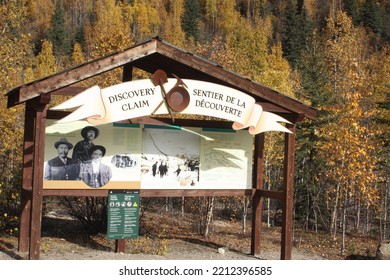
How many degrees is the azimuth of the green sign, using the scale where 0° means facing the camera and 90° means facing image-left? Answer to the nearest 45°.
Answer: approximately 0°
